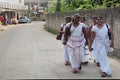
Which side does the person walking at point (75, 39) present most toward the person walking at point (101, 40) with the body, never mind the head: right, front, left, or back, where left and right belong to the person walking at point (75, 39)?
left

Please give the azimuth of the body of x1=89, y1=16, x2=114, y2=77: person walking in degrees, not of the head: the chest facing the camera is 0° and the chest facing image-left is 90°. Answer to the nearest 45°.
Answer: approximately 0°

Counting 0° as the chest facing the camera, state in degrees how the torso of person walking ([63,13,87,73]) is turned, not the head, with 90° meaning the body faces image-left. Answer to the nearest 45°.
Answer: approximately 0°

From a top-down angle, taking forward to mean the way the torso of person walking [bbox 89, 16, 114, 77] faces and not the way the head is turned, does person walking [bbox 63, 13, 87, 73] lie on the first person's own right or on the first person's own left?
on the first person's own right

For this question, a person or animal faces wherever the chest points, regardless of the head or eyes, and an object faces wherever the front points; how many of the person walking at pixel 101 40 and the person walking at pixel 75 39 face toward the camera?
2
